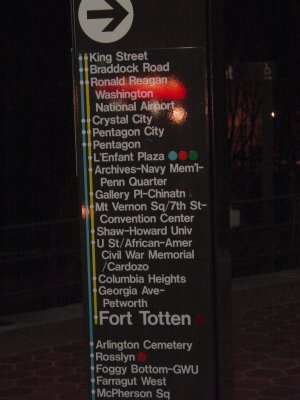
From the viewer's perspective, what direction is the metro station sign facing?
toward the camera
